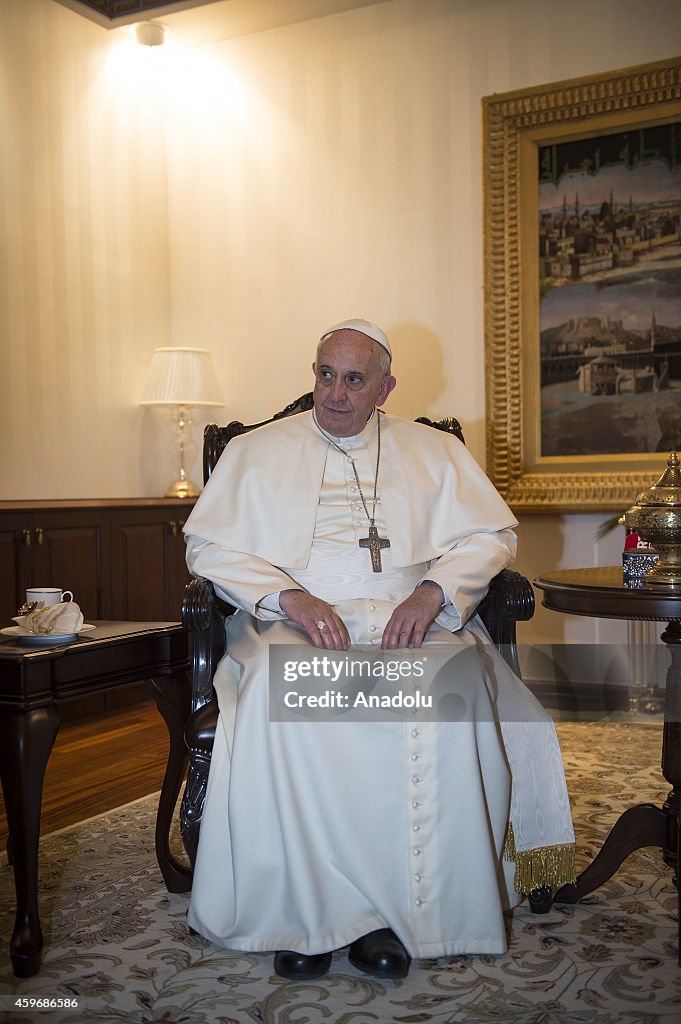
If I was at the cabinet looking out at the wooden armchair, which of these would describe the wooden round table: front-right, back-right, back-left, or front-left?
front-left

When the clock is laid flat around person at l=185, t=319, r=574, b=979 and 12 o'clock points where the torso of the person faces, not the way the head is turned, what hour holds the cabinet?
The cabinet is roughly at 5 o'clock from the person.

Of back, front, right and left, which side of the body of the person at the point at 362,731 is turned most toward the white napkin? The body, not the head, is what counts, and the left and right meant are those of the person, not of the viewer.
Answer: right

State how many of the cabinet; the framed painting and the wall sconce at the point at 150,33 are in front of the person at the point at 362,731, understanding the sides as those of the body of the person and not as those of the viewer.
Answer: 0

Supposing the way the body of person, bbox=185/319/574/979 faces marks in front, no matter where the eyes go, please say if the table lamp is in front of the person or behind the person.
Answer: behind

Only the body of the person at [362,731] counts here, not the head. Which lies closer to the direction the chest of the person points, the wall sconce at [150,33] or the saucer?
the saucer

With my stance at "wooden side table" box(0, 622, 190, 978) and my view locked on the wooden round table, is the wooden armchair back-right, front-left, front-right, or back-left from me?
front-left

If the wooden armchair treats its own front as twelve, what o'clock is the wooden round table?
The wooden round table is roughly at 9 o'clock from the wooden armchair.

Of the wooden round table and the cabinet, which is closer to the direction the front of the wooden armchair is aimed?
the wooden round table

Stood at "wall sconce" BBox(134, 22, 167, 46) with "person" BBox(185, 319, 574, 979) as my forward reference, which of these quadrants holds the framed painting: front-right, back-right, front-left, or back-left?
front-left

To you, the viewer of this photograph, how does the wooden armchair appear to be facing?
facing the viewer
